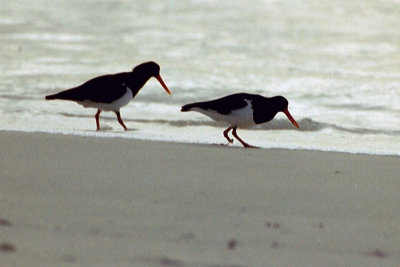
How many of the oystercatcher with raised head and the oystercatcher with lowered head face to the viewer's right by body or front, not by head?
2

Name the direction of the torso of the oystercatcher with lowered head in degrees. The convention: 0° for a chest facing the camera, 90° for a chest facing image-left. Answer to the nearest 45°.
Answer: approximately 270°

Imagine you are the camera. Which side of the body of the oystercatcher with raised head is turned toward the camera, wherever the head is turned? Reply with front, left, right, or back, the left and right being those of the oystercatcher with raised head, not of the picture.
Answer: right

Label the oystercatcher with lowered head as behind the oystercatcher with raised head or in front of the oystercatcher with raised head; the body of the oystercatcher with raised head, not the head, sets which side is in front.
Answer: in front
